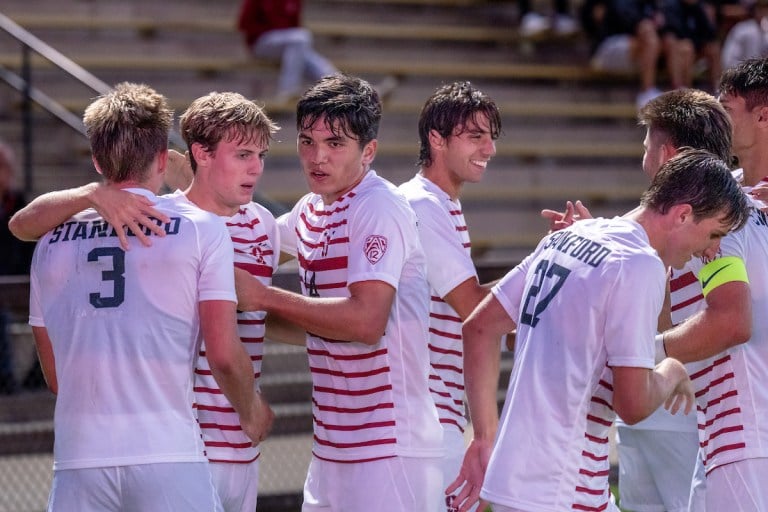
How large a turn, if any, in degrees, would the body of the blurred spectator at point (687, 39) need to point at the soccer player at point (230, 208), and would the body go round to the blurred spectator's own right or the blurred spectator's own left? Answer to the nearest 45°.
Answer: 0° — they already face them

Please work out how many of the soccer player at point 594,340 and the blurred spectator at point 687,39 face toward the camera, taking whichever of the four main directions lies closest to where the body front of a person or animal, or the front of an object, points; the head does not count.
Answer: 1

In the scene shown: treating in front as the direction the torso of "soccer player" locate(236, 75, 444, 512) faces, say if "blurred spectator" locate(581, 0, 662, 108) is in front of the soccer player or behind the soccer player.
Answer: behind

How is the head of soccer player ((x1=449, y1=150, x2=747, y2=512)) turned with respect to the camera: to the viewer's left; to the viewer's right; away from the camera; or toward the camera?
to the viewer's right

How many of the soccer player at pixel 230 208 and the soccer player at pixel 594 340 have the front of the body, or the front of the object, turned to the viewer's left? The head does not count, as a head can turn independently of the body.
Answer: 0

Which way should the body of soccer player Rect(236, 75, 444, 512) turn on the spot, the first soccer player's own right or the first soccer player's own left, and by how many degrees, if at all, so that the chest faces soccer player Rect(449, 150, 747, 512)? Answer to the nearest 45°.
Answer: approximately 90° to the first soccer player's own left

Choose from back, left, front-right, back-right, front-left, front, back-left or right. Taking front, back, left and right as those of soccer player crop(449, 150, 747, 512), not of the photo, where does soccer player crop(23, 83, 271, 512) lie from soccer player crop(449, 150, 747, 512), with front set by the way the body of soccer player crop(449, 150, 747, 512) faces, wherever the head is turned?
back-left

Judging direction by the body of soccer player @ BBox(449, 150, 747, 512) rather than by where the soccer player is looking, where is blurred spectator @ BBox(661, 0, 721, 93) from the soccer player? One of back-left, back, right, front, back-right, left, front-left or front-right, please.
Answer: front-left

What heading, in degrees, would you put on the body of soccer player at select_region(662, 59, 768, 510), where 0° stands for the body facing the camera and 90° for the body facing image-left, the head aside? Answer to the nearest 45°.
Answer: approximately 90°

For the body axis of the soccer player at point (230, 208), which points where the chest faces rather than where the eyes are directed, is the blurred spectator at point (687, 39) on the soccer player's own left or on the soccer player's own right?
on the soccer player's own left

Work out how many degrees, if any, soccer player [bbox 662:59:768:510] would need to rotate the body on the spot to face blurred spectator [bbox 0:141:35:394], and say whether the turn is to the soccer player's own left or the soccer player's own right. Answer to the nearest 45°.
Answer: approximately 45° to the soccer player's own right

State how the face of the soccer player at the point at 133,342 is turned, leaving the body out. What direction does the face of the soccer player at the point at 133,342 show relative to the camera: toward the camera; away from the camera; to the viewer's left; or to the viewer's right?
away from the camera

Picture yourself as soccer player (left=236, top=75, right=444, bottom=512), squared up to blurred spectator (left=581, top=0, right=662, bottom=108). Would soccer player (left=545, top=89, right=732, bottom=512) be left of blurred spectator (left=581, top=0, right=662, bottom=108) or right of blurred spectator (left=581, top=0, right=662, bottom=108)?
right

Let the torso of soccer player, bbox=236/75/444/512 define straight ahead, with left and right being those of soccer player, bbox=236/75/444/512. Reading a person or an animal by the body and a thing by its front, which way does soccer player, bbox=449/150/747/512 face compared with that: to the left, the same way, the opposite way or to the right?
the opposite way

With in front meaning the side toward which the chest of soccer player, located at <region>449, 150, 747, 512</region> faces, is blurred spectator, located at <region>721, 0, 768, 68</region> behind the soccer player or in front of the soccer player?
in front
